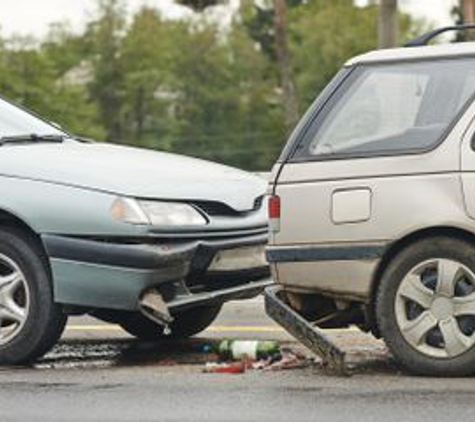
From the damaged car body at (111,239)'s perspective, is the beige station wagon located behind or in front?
in front

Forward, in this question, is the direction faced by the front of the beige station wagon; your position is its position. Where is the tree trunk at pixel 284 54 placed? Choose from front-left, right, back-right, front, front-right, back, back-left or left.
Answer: left

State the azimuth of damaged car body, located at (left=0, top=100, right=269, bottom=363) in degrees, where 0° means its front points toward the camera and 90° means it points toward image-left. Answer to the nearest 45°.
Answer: approximately 315°

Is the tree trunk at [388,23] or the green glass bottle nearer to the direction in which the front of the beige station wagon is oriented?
the tree trunk

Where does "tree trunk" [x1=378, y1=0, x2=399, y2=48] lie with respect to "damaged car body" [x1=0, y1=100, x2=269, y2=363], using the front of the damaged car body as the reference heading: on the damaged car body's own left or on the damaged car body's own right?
on the damaged car body's own left

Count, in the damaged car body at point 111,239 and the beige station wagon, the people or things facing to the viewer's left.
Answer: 0

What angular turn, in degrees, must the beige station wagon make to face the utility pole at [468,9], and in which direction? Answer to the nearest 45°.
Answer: approximately 90° to its left

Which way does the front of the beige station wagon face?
to the viewer's right
